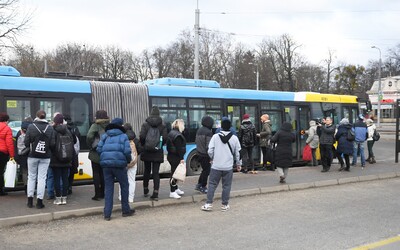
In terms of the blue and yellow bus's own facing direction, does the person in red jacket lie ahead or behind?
behind

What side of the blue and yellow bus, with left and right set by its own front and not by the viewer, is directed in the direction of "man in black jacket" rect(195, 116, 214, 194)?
right

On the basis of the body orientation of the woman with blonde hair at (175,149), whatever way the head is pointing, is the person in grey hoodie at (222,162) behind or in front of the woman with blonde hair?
in front

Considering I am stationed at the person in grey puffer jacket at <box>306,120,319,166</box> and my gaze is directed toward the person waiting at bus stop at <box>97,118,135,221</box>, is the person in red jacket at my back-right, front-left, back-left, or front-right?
front-right

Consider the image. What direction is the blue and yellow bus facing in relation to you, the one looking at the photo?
facing away from the viewer and to the right of the viewer

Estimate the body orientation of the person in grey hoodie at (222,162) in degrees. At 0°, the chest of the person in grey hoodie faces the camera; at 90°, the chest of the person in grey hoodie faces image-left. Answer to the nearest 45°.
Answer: approximately 180°

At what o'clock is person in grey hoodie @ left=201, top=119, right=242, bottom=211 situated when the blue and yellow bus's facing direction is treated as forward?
The person in grey hoodie is roughly at 4 o'clock from the blue and yellow bus.

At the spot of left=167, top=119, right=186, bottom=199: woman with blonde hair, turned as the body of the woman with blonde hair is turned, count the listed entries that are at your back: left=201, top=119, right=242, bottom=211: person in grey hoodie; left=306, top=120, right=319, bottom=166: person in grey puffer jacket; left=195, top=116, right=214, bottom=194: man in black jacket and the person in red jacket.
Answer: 1
